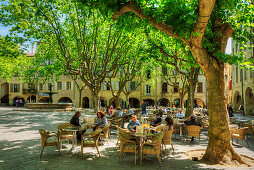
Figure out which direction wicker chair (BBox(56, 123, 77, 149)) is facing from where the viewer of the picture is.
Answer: facing the viewer and to the right of the viewer

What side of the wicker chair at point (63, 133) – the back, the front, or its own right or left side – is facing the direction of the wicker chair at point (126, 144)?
front
